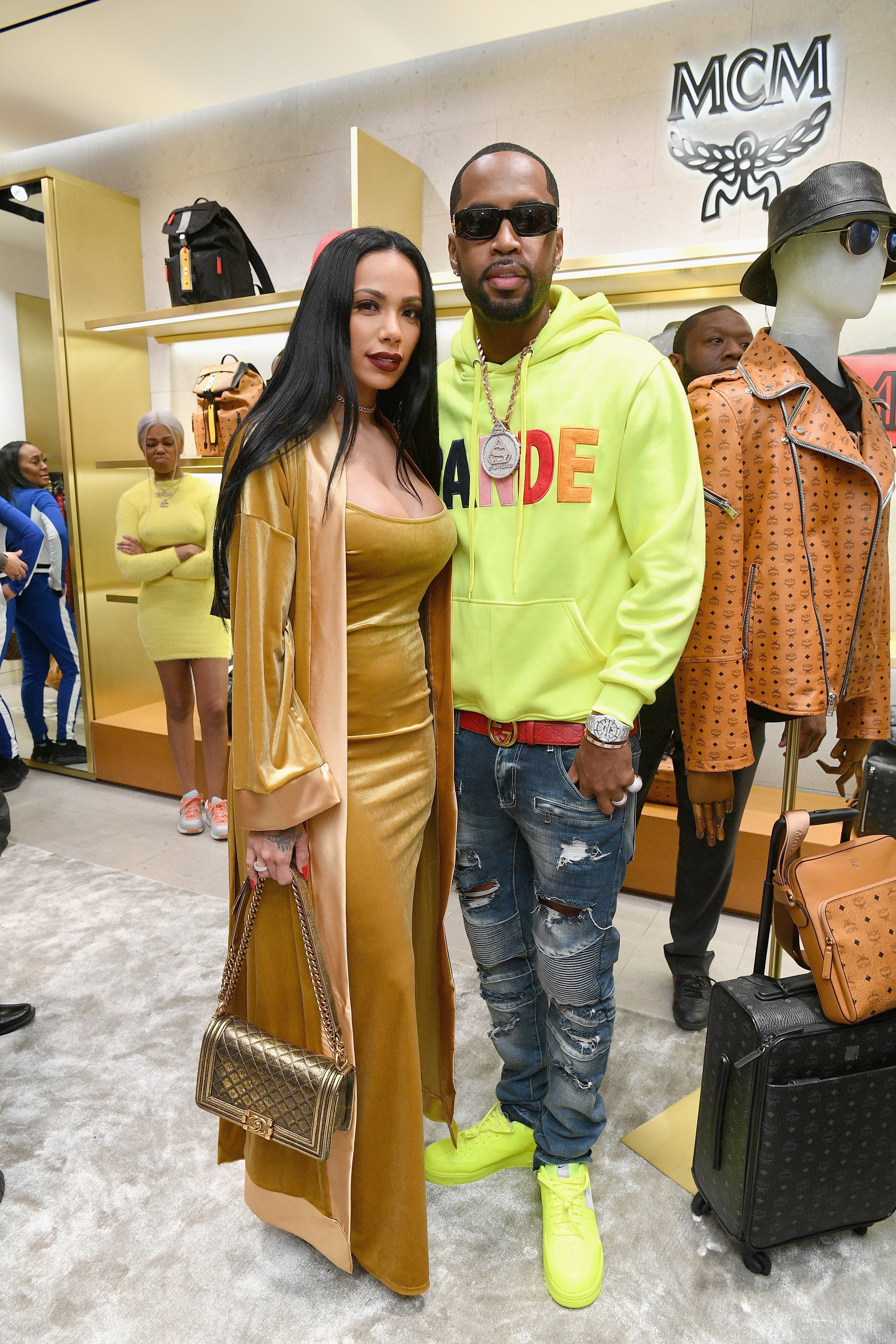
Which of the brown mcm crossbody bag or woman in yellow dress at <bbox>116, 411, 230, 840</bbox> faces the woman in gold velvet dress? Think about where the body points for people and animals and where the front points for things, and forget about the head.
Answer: the woman in yellow dress

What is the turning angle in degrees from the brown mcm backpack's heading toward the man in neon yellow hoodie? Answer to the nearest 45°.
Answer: approximately 45° to its left

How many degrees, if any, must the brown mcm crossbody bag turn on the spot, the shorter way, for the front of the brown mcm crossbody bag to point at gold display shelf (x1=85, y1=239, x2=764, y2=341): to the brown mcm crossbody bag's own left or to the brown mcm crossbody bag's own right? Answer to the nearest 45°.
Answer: approximately 180°

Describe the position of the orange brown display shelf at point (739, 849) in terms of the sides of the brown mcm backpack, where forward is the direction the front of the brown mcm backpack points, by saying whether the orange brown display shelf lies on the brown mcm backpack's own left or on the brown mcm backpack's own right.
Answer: on the brown mcm backpack's own left

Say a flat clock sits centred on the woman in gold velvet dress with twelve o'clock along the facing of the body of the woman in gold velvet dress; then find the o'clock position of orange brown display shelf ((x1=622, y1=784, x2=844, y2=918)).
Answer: The orange brown display shelf is roughly at 9 o'clock from the woman in gold velvet dress.

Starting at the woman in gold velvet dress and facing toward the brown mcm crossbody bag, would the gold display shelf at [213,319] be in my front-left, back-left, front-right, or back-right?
back-left

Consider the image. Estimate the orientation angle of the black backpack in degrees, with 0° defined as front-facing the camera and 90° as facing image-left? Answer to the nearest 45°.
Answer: approximately 45°

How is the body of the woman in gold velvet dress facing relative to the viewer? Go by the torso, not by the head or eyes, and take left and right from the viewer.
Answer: facing the viewer and to the right of the viewer
